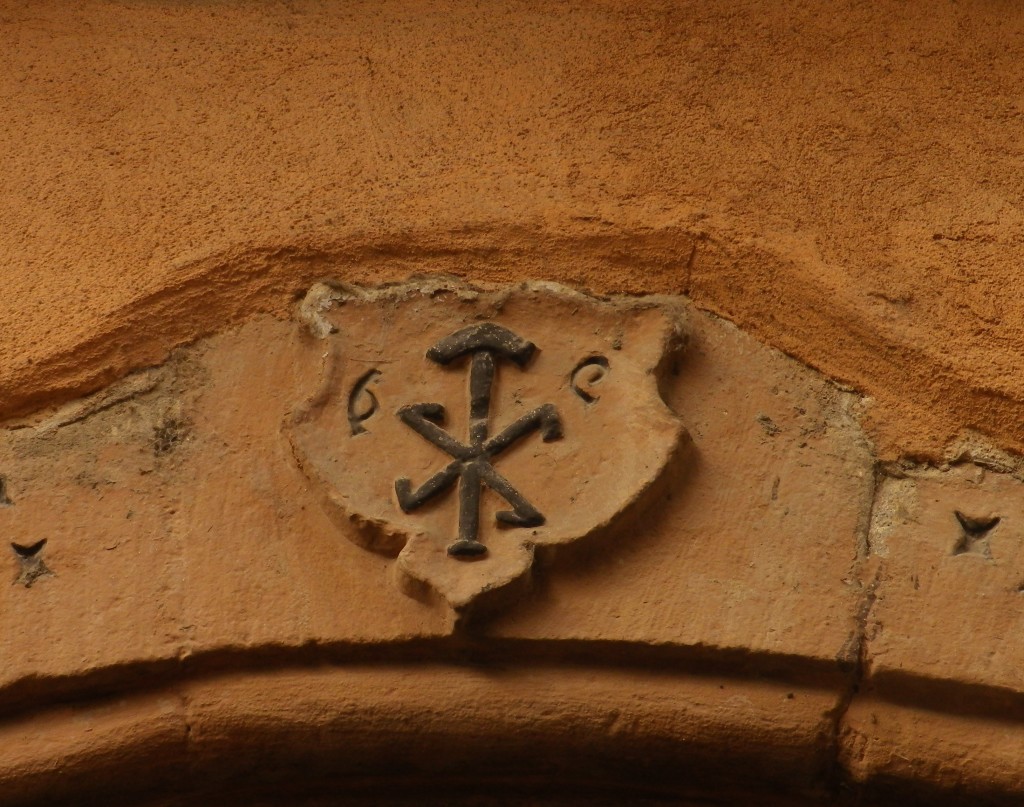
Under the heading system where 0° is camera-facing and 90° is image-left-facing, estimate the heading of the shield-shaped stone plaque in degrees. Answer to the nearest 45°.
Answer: approximately 0°

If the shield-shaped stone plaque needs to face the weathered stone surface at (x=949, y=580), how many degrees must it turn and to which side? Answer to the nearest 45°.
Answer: approximately 90° to its left
